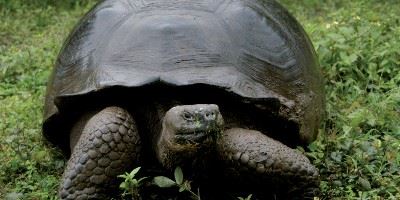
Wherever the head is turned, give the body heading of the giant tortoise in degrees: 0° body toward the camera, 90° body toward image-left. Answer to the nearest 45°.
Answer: approximately 0°
